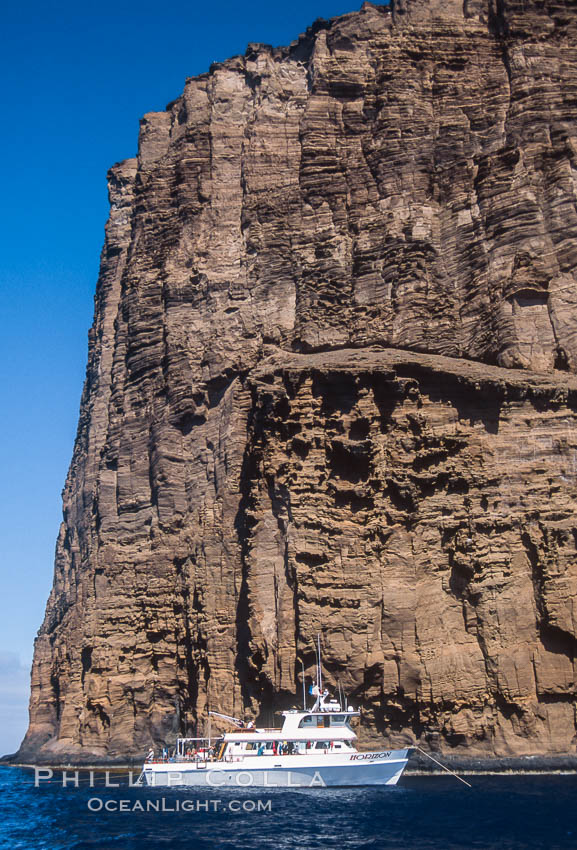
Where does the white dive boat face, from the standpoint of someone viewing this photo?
facing to the right of the viewer
